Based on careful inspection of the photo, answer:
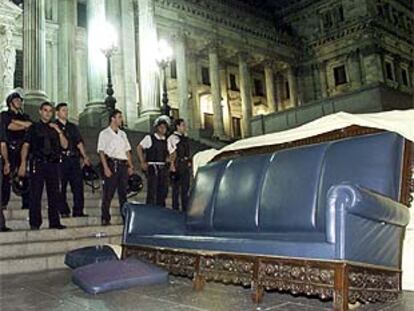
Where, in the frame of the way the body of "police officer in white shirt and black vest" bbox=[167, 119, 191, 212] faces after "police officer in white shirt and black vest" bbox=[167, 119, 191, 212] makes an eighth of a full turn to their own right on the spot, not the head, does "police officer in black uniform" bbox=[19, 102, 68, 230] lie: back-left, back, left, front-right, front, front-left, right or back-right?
front-right

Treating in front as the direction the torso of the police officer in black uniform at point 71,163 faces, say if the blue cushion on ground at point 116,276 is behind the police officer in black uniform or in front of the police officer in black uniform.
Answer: in front

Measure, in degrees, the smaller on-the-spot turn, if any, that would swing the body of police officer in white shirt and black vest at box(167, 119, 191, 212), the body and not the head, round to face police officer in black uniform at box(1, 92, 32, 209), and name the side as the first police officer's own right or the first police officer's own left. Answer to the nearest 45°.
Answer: approximately 90° to the first police officer's own right

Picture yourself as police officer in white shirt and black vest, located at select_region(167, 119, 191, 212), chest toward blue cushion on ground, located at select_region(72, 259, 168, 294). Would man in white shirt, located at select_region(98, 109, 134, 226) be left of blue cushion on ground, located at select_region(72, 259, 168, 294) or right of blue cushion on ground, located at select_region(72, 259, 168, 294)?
right

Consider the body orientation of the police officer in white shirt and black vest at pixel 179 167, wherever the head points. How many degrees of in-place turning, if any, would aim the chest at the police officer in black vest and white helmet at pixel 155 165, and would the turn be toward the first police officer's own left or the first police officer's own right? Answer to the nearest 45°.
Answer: approximately 90° to the first police officer's own right

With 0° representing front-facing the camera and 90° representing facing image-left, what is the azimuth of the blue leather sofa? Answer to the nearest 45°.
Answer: approximately 45°

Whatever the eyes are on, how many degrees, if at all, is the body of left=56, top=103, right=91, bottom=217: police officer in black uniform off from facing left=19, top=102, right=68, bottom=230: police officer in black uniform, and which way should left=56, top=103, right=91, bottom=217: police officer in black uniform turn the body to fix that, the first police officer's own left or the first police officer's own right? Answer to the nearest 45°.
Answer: approximately 90° to the first police officer's own right

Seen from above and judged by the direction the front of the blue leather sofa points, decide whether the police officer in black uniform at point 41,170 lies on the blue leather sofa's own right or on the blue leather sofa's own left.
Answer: on the blue leather sofa's own right

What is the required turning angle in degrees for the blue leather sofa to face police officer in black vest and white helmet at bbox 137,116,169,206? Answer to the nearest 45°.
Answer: approximately 90° to its right

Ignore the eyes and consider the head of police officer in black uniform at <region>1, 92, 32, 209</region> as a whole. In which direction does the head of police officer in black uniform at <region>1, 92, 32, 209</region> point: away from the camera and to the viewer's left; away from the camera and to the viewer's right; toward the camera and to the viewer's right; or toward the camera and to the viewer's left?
toward the camera and to the viewer's right

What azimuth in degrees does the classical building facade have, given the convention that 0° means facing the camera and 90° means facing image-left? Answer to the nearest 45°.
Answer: approximately 315°

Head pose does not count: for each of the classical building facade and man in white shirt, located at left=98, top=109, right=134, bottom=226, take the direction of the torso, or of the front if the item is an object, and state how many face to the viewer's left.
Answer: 0

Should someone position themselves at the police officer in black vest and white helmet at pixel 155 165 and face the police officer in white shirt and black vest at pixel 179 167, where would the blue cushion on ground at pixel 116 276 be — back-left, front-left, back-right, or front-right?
back-right
